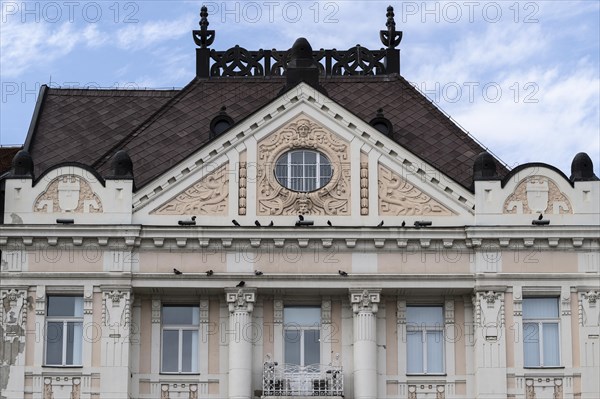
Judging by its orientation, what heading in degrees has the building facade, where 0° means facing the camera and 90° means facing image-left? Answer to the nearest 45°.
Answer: approximately 0°
